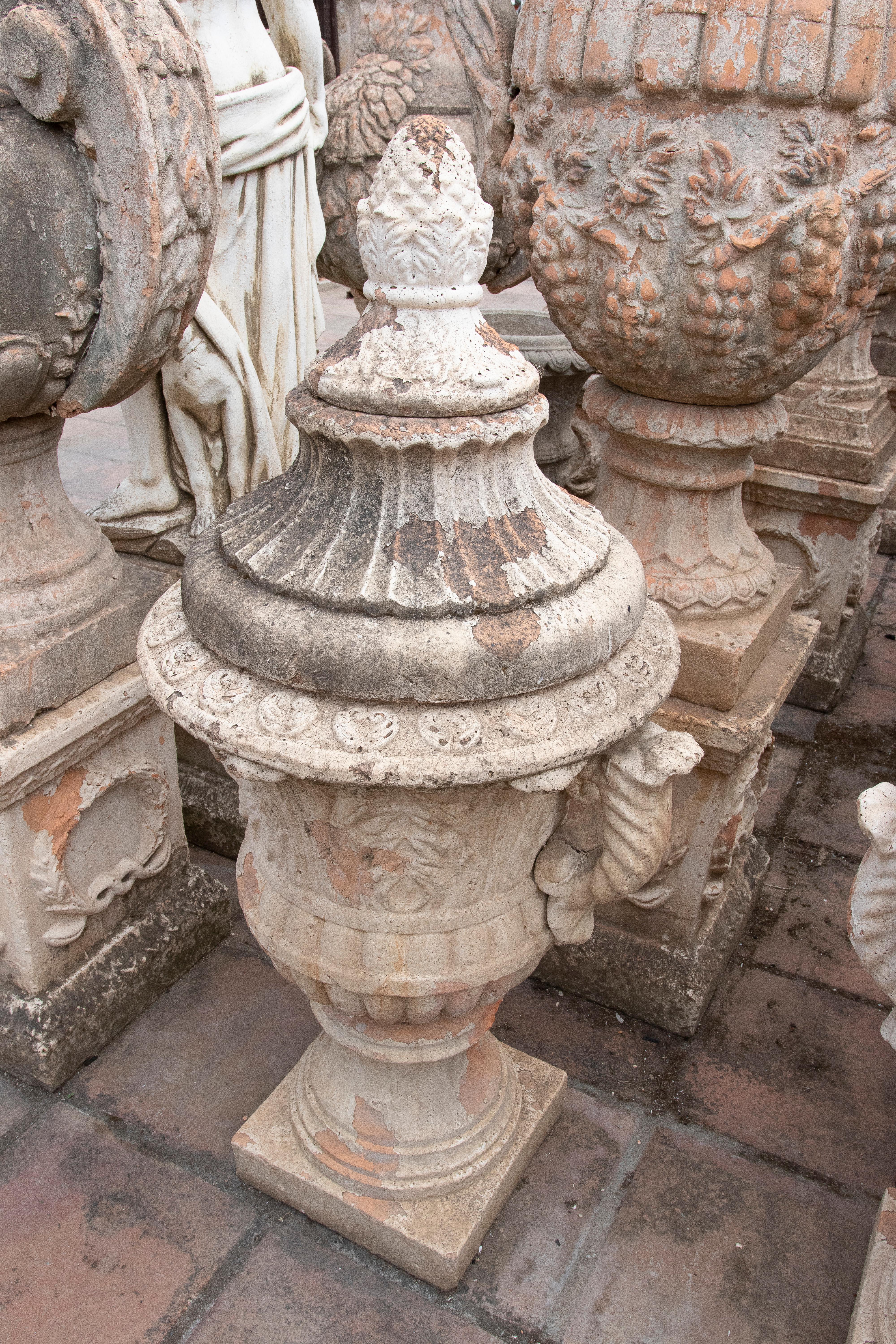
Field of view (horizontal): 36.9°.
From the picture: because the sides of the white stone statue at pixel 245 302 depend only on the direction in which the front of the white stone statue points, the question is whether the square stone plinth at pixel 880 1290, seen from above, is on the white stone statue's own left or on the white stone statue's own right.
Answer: on the white stone statue's own left

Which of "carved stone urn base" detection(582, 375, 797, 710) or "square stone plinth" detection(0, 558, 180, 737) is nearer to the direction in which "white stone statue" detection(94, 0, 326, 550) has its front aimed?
the square stone plinth

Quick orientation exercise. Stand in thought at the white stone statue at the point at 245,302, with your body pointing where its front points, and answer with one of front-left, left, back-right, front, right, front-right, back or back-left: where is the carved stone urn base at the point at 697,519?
left

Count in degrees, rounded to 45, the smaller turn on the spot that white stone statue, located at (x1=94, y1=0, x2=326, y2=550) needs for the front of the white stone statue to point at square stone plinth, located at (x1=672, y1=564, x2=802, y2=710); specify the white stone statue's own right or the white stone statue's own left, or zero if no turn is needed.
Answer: approximately 90° to the white stone statue's own left

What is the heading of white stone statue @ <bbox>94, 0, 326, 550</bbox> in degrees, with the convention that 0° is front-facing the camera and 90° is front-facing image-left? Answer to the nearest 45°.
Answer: approximately 45°

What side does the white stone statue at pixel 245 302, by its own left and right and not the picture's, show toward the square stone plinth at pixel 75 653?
front

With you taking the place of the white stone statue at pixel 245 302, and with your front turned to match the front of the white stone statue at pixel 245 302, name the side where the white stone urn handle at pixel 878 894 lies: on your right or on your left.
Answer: on your left
